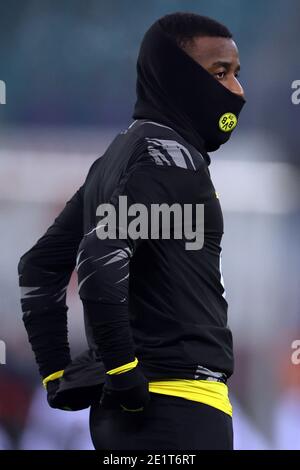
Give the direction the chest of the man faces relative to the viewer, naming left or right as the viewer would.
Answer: facing to the right of the viewer

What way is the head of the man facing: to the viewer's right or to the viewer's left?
to the viewer's right
